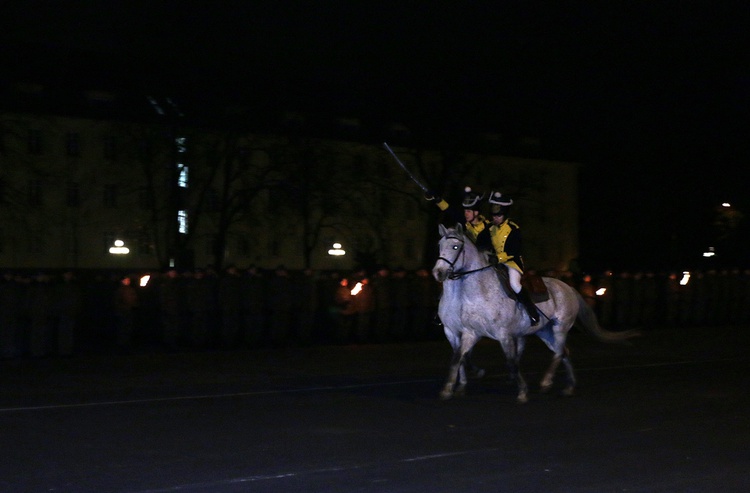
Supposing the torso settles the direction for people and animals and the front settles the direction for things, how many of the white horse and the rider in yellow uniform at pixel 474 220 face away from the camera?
0

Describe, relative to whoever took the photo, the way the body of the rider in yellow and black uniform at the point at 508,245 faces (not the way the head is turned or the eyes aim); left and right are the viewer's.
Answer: facing the viewer and to the left of the viewer

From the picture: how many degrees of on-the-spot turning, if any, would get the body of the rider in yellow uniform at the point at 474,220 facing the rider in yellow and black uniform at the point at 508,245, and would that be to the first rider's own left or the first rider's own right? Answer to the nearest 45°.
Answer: approximately 135° to the first rider's own left

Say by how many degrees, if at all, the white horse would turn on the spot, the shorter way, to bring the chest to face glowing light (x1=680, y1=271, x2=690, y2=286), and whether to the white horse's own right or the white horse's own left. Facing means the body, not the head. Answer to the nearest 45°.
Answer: approximately 135° to the white horse's own right

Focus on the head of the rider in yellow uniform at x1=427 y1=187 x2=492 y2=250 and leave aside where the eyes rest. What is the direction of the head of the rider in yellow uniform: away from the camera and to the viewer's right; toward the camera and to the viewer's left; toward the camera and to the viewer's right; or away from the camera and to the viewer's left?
toward the camera and to the viewer's left

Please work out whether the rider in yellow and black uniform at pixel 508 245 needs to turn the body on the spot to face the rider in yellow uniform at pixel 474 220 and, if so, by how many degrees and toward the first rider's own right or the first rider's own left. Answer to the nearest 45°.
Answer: approximately 45° to the first rider's own right

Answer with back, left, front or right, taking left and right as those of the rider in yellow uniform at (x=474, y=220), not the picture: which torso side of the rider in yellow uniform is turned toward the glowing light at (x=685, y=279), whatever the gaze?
back

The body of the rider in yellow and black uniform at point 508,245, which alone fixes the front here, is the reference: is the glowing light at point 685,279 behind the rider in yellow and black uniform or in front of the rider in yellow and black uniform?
behind

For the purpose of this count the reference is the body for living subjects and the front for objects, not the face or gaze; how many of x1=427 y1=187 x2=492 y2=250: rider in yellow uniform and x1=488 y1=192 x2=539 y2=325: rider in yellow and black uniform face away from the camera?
0

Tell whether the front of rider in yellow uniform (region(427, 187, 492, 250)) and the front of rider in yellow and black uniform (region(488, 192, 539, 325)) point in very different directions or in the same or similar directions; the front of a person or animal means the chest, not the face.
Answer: same or similar directions

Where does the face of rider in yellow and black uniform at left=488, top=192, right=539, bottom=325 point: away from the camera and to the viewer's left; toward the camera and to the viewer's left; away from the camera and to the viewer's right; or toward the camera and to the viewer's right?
toward the camera and to the viewer's left
